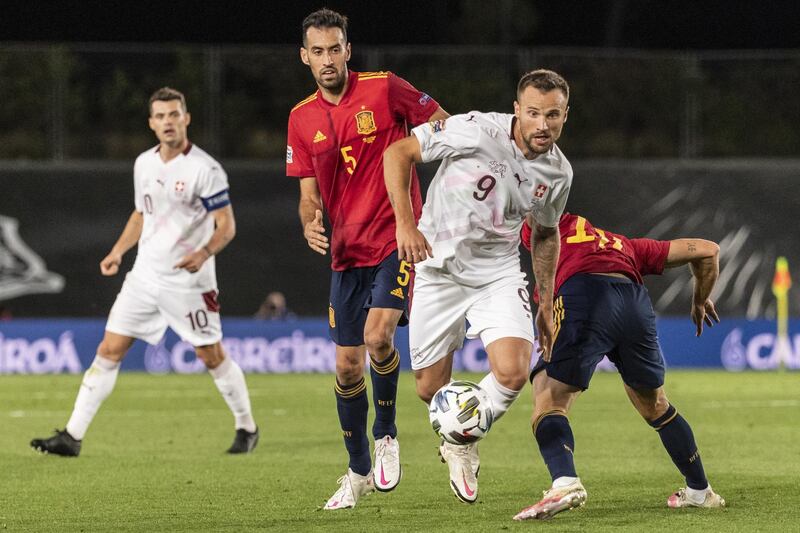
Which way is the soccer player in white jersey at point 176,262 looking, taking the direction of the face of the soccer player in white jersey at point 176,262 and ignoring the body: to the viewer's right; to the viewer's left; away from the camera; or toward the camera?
toward the camera

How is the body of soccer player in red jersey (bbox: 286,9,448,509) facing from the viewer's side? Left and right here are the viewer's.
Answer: facing the viewer

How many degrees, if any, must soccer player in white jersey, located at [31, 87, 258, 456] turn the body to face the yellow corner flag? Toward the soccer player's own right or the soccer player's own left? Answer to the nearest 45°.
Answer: approximately 180°

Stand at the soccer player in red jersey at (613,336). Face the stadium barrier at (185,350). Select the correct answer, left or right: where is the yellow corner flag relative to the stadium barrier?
right

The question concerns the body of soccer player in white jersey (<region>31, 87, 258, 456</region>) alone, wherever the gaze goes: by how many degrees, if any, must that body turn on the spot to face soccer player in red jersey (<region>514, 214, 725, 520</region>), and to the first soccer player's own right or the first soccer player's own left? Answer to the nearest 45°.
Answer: approximately 90° to the first soccer player's own left

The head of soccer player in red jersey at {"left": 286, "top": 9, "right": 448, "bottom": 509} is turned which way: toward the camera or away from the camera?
toward the camera

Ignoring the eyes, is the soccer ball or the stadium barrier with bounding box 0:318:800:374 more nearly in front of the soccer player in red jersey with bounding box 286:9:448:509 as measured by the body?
the soccer ball

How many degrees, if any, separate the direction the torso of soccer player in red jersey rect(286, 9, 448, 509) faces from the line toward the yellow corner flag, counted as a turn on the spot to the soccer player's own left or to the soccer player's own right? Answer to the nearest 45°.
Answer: approximately 135° to the soccer player's own left

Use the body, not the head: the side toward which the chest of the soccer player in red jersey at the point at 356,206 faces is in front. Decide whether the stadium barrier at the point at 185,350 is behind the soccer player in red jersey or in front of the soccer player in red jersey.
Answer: behind

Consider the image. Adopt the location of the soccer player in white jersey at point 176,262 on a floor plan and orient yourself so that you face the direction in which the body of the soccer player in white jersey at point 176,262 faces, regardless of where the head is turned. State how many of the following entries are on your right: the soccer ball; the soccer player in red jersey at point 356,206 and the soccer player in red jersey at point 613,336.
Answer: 0

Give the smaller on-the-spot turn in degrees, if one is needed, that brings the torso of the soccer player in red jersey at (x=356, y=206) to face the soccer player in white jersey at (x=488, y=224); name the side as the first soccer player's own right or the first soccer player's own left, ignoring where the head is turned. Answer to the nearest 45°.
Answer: approximately 45° to the first soccer player's own left

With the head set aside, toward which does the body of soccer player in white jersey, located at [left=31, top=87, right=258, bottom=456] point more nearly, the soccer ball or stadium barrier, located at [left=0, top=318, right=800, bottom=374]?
the soccer ball

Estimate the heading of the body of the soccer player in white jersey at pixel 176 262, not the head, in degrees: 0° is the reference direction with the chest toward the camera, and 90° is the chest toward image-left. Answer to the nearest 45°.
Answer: approximately 45°

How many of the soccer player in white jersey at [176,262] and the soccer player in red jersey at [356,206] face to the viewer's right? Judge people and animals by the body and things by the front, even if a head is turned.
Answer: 0
